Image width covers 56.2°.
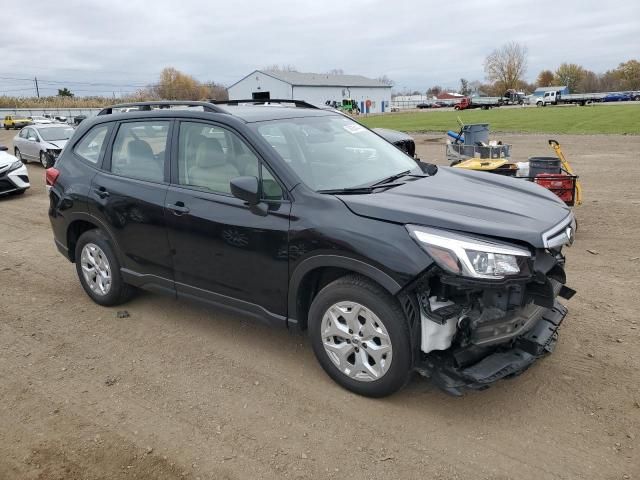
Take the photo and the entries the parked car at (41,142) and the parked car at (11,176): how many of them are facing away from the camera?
0

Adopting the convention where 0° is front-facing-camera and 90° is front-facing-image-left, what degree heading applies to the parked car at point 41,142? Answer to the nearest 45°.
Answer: approximately 315°

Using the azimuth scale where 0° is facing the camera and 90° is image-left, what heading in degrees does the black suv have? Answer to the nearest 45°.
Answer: approximately 315°

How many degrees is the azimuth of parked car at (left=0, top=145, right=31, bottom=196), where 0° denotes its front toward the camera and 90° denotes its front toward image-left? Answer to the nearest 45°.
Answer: approximately 315°

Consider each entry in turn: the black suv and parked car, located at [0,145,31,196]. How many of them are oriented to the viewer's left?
0

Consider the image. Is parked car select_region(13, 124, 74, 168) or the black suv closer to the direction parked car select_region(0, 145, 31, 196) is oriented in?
the black suv

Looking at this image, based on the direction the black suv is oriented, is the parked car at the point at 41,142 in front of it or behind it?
behind

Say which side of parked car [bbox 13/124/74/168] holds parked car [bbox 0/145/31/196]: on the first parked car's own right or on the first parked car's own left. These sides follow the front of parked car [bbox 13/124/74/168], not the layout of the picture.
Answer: on the first parked car's own right

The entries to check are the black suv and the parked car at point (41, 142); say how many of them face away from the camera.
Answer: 0
